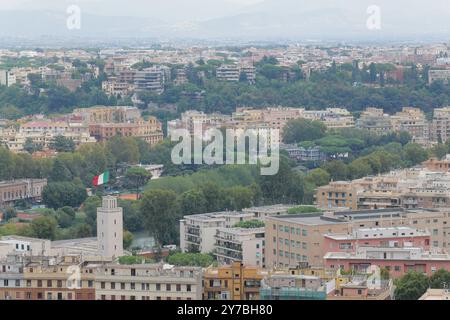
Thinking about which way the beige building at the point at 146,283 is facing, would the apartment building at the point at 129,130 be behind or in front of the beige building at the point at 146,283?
behind

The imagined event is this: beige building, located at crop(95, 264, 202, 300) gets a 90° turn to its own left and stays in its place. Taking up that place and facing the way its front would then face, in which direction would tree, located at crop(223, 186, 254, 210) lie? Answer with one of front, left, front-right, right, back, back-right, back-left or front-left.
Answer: left

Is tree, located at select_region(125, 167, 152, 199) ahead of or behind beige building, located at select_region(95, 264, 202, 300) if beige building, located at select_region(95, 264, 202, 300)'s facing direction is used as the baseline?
behind

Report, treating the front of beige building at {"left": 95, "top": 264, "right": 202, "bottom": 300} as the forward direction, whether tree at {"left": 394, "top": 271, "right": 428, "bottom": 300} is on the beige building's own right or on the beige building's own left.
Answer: on the beige building's own left

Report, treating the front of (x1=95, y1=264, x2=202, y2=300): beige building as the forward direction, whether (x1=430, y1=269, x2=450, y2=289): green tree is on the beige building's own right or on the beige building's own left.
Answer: on the beige building's own left

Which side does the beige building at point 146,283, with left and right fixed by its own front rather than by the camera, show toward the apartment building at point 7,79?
back

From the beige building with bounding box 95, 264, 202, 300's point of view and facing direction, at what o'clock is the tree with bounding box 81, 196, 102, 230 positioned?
The tree is roughly at 6 o'clock from the beige building.

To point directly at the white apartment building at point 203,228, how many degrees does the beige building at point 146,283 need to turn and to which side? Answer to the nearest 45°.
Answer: approximately 180°

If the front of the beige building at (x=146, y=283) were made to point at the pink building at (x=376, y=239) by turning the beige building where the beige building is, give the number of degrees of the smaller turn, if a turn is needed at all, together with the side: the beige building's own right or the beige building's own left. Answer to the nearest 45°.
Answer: approximately 135° to the beige building's own left

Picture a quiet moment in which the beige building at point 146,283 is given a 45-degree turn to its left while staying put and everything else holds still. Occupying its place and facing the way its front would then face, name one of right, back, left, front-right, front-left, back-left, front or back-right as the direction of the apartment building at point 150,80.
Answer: back-left

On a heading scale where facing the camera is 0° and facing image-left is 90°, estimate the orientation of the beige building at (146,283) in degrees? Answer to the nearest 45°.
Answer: approximately 0°

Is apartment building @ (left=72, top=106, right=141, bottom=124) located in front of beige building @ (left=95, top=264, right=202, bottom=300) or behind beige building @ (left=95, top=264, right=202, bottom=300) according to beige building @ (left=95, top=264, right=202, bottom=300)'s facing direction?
behind

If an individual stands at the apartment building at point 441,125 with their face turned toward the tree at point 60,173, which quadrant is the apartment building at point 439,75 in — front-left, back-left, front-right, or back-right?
back-right

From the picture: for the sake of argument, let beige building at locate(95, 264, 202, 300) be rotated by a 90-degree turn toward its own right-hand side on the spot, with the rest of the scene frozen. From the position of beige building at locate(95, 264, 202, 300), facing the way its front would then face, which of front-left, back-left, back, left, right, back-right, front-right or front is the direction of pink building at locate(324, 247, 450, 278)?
back-right

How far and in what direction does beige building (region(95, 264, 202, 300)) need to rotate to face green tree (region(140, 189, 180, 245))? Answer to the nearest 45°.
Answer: approximately 180°

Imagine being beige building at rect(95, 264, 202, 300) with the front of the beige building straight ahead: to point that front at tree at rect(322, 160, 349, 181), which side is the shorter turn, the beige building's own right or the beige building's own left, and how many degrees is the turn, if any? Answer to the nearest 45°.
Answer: approximately 180°
